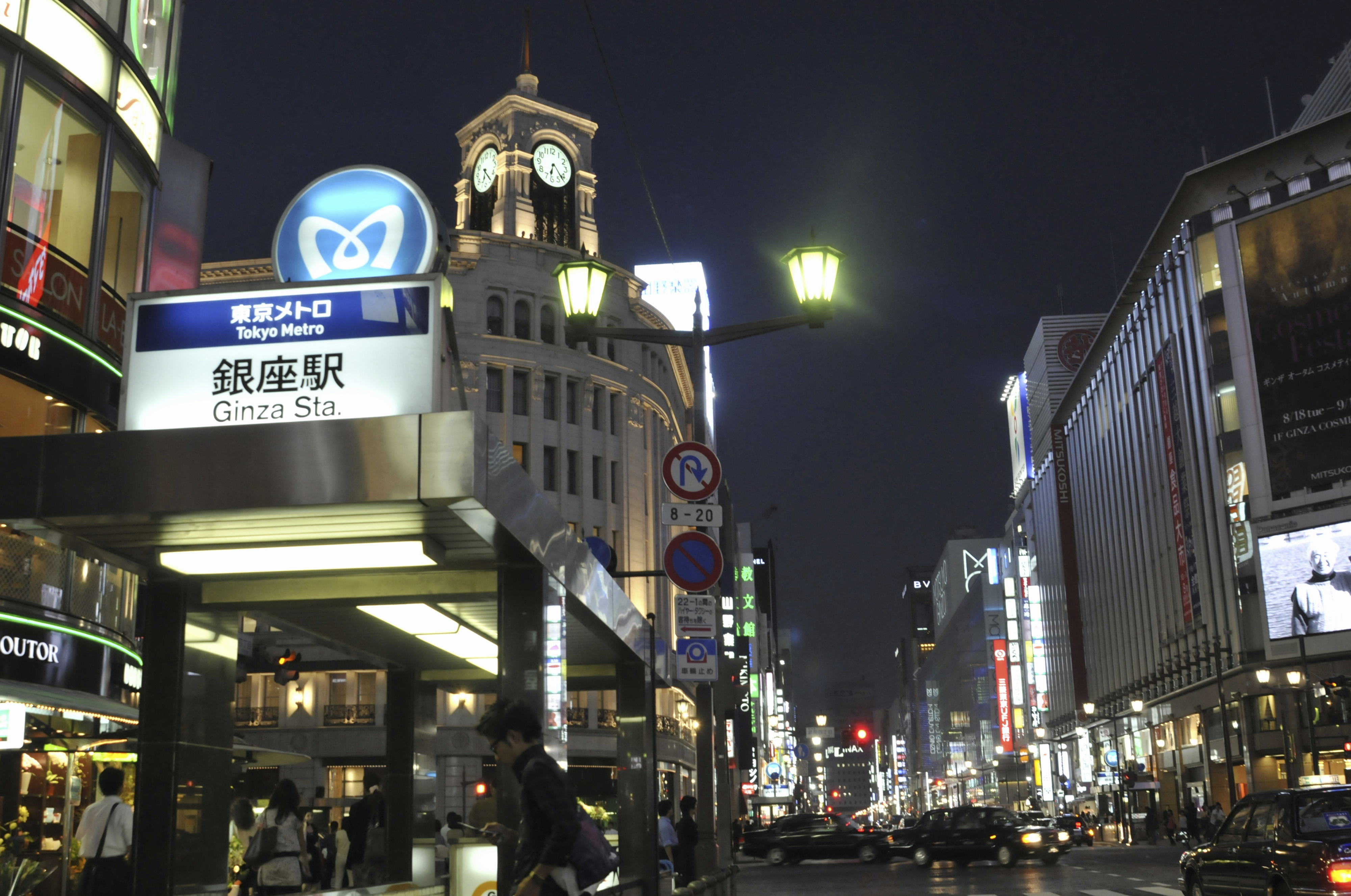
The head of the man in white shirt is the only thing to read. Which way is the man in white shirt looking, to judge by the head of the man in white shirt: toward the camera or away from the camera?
away from the camera

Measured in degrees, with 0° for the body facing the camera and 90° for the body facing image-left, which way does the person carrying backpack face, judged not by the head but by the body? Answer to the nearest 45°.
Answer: approximately 90°

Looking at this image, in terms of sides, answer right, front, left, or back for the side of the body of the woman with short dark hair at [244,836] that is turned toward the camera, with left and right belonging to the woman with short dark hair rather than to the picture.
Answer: back

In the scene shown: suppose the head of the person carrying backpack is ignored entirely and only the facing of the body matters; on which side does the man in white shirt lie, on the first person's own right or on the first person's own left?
on the first person's own right

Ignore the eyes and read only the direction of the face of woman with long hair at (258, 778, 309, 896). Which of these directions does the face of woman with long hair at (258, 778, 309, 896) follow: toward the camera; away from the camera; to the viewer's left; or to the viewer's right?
away from the camera

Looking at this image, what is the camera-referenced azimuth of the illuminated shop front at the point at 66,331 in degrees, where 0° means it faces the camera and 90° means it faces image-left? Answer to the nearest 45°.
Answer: approximately 315°

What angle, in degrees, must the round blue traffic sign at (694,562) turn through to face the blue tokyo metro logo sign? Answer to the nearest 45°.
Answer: approximately 45° to its right

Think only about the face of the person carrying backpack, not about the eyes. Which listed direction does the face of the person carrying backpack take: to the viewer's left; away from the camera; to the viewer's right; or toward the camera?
to the viewer's left

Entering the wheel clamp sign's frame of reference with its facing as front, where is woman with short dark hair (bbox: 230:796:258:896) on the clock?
The woman with short dark hair is roughly at 3 o'clock from the wheel clamp sign.

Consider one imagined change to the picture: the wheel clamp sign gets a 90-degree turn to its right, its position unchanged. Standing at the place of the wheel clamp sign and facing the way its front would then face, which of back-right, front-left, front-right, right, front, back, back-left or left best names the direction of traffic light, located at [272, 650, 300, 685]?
front-right

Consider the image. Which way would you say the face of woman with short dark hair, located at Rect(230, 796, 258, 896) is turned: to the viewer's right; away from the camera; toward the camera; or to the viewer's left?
away from the camera

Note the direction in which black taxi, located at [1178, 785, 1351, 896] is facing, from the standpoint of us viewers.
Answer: facing away from the viewer and to the left of the viewer

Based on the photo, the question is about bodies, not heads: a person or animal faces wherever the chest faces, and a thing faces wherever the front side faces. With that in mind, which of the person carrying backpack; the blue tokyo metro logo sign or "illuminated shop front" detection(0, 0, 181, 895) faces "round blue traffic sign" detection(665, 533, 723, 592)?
the illuminated shop front

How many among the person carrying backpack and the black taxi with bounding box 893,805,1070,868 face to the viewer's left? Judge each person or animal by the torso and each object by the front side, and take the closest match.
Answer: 1

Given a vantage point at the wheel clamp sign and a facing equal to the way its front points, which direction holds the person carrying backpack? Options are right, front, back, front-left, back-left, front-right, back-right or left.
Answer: front
